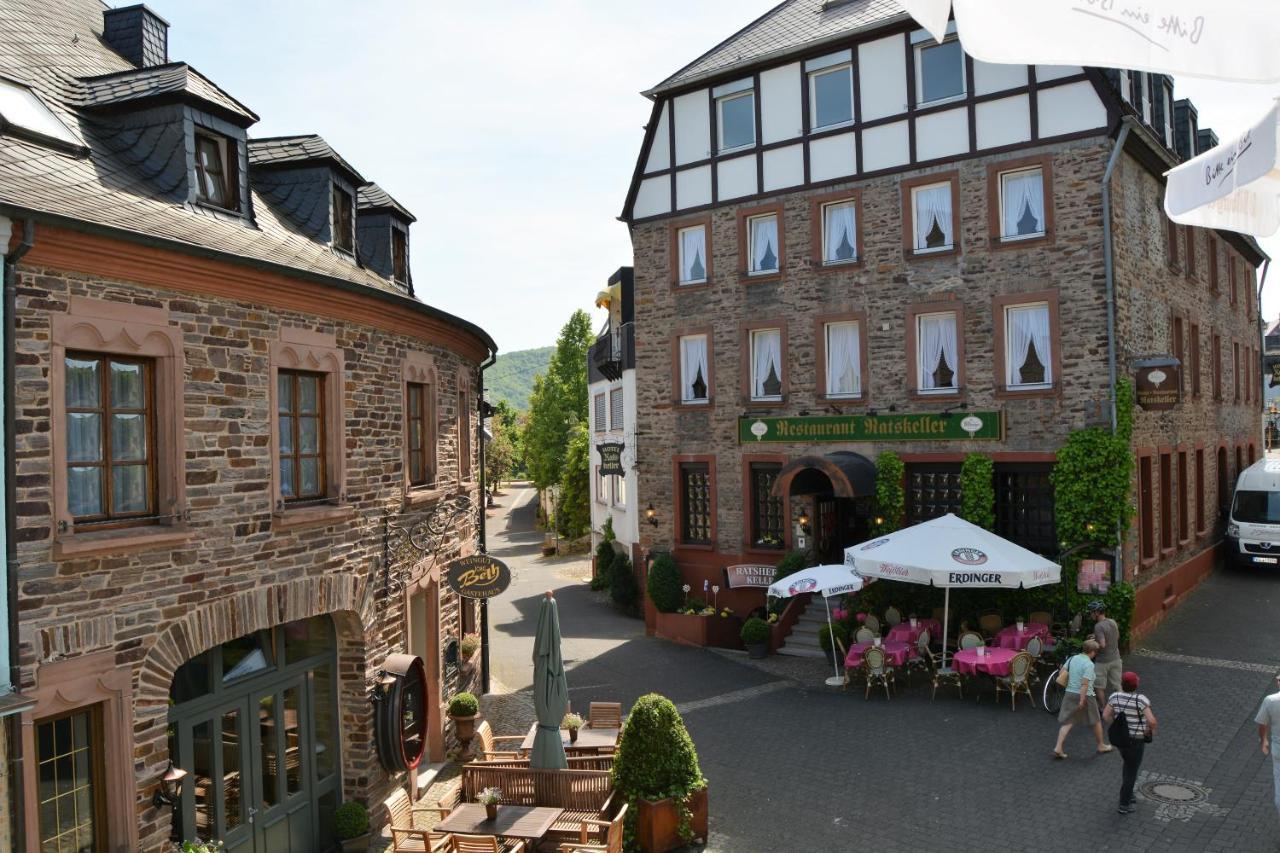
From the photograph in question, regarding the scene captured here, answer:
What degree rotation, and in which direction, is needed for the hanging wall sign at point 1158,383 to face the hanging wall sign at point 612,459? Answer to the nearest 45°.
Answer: approximately 90° to its right

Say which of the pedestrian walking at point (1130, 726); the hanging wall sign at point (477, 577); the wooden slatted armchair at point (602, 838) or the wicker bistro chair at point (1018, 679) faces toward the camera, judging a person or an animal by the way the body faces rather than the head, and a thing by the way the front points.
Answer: the hanging wall sign

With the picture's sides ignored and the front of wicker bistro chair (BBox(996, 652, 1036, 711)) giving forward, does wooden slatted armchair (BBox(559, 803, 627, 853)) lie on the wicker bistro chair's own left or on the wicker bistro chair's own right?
on the wicker bistro chair's own left

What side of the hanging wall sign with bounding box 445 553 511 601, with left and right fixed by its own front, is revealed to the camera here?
front

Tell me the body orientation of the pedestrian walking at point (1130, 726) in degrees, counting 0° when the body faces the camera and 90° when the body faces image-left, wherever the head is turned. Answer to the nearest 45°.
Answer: approximately 180°

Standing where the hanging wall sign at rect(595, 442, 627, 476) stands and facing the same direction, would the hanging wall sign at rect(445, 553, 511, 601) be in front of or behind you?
in front

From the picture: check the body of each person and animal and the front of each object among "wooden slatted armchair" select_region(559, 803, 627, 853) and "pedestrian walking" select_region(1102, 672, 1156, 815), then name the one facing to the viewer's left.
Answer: the wooden slatted armchair

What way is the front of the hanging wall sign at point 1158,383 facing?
toward the camera

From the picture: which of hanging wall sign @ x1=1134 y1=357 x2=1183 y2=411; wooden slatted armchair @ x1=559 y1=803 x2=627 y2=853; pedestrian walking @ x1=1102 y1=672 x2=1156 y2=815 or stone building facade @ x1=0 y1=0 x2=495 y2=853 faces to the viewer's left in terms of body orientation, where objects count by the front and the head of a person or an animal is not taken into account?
the wooden slatted armchair

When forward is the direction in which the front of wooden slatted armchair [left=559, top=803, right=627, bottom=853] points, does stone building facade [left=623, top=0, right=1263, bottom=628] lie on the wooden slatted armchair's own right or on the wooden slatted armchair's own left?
on the wooden slatted armchair's own right

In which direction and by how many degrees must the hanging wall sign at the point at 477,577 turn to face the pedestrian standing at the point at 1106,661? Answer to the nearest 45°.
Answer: approximately 90° to its left

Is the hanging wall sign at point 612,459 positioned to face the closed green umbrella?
yes

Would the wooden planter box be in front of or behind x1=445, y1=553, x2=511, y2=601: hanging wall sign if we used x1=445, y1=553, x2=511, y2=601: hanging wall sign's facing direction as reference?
in front

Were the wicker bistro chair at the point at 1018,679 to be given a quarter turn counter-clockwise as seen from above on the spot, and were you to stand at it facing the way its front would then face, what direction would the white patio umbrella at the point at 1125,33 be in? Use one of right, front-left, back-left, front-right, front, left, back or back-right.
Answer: front-left

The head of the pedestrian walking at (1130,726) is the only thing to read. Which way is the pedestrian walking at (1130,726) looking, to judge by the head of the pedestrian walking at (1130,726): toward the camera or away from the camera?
away from the camera

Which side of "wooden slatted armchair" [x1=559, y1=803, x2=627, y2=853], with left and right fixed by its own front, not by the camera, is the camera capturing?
left
